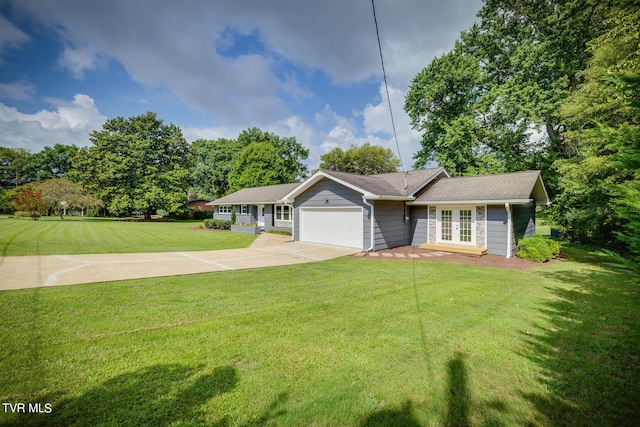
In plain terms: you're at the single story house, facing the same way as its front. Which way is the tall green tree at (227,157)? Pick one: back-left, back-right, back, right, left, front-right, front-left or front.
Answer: right

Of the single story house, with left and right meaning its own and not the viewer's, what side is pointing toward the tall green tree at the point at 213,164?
right

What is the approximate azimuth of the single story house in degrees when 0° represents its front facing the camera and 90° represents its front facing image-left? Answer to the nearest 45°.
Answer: approximately 45°

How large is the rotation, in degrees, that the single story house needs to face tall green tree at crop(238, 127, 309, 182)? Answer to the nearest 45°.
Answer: approximately 90° to its right

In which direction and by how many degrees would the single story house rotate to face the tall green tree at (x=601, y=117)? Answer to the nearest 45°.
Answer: approximately 135° to its left

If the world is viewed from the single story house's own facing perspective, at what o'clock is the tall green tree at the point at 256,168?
The tall green tree is roughly at 3 o'clock from the single story house.

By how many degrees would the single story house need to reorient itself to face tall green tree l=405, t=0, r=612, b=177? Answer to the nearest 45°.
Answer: approximately 180°
